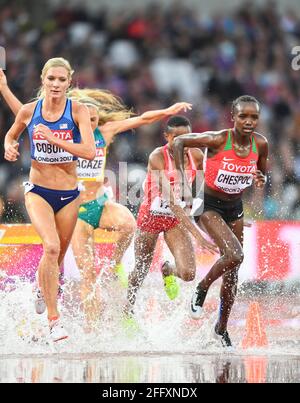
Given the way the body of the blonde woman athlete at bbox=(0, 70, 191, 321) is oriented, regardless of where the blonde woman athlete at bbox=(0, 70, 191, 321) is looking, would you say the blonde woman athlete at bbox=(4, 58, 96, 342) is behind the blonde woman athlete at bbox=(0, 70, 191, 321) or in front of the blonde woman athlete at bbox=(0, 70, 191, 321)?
in front

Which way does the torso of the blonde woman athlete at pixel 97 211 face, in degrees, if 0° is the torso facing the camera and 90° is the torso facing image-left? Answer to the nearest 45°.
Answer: approximately 0°

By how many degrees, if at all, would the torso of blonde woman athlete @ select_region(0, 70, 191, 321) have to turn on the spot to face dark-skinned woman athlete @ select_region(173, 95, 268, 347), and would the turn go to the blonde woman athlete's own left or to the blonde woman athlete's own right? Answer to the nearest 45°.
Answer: approximately 45° to the blonde woman athlete's own left

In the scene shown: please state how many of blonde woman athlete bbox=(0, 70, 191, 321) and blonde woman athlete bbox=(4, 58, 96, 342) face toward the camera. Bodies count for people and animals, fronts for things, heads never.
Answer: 2

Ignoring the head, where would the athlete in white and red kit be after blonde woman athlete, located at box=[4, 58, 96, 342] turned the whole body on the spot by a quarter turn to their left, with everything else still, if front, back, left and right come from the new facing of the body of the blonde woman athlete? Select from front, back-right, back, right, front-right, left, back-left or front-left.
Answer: front-left

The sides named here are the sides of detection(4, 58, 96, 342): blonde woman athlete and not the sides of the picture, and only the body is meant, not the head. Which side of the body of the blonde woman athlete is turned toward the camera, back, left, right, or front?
front

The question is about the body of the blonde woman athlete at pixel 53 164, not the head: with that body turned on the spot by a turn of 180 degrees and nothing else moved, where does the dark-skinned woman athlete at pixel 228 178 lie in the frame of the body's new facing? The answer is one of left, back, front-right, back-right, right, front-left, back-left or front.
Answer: right

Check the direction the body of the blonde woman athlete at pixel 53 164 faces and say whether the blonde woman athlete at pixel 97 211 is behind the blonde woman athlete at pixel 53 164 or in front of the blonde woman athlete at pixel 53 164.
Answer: behind
